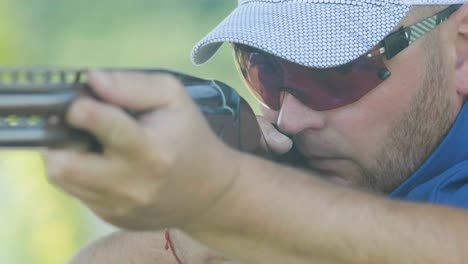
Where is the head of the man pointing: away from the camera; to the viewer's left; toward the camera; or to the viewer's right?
to the viewer's left

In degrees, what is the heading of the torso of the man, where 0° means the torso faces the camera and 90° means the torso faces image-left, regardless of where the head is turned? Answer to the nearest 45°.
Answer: approximately 45°
